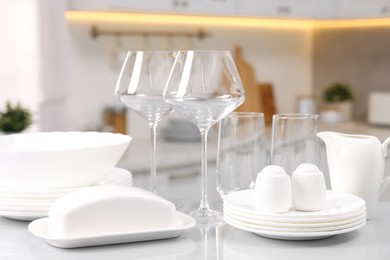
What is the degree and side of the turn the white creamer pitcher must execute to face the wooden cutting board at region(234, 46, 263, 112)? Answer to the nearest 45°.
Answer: approximately 90° to its right

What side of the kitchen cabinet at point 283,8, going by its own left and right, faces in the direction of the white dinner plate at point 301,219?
front

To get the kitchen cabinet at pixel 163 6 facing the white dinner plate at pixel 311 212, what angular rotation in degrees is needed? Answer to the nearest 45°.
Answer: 0° — it already faces it

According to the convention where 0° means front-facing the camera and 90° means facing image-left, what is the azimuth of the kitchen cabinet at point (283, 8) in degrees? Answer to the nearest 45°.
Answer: approximately 0°

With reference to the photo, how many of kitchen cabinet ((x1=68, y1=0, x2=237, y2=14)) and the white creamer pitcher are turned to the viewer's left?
1

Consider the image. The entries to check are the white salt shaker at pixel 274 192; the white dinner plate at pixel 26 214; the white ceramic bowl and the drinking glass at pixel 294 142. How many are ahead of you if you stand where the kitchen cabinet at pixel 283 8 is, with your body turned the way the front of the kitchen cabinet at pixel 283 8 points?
4

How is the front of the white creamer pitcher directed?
to the viewer's left

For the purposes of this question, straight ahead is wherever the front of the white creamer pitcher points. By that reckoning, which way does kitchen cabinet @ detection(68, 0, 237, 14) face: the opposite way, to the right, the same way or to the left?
to the left

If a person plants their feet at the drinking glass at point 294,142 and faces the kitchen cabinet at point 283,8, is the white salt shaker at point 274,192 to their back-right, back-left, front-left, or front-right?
back-left

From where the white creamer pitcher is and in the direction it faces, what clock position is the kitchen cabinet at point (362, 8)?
The kitchen cabinet is roughly at 3 o'clock from the white creamer pitcher.

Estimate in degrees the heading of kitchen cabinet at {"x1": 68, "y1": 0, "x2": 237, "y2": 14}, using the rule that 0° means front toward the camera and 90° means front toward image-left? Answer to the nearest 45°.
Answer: approximately 0°

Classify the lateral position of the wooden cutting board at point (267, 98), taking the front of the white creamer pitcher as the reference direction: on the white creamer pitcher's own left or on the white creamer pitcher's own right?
on the white creamer pitcher's own right

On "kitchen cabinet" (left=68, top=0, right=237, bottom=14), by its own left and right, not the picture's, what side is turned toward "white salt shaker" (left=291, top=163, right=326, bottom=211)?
front

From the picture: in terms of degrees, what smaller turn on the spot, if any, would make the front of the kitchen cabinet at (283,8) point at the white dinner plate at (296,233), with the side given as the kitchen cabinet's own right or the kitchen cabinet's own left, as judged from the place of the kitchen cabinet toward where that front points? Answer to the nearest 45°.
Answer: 0° — it already faces it

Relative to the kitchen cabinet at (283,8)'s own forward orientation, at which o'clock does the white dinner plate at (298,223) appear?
The white dinner plate is roughly at 12 o'clock from the kitchen cabinet.
